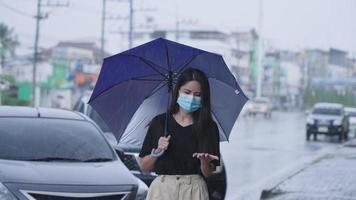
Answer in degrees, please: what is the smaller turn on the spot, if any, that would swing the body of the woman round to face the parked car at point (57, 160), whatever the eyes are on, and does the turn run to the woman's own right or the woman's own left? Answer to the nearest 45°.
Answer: approximately 135° to the woman's own right

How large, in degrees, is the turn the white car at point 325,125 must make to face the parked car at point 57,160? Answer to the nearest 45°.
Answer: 0° — it already faces it

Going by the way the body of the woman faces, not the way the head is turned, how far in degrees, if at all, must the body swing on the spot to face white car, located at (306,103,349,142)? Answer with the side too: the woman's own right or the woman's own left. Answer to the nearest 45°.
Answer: approximately 180°

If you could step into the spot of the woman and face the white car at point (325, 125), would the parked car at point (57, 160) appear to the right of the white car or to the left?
left

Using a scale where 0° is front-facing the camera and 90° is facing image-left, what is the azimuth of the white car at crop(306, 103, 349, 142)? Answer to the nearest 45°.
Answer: approximately 0°

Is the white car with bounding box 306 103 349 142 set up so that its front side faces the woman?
yes

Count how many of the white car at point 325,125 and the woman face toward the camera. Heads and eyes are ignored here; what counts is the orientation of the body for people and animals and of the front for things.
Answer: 2

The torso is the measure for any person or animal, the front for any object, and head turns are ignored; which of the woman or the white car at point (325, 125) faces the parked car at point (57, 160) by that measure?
the white car

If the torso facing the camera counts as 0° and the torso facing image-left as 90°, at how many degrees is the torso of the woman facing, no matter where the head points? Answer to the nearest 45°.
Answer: approximately 0°
